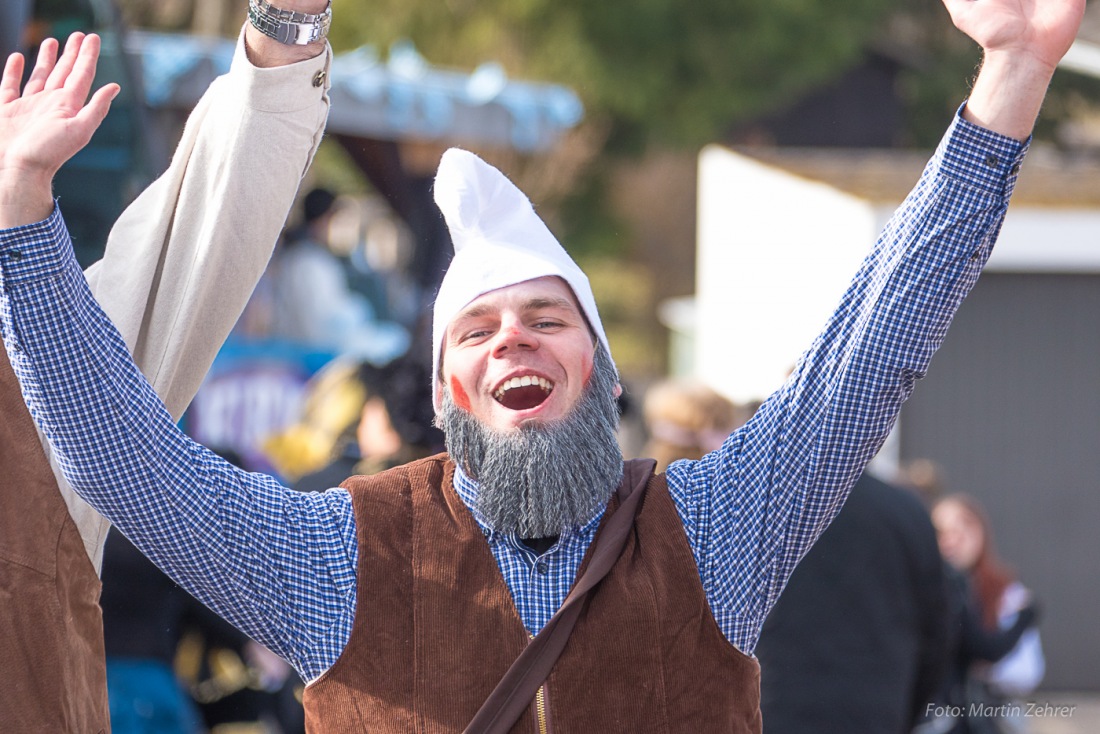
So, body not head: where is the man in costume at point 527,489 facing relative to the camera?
toward the camera

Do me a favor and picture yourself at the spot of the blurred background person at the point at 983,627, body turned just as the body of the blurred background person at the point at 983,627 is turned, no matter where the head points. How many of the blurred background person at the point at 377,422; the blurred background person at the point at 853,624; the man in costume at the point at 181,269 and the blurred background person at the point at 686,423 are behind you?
0

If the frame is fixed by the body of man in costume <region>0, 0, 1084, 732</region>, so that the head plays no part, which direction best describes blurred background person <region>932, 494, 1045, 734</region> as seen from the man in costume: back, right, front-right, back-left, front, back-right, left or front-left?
back-left

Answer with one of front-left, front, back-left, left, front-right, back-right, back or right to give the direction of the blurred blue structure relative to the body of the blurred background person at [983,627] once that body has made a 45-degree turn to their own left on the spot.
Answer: back-right

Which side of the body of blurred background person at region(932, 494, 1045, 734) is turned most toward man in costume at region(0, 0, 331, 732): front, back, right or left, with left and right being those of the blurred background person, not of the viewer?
front

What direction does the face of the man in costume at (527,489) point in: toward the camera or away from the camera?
toward the camera

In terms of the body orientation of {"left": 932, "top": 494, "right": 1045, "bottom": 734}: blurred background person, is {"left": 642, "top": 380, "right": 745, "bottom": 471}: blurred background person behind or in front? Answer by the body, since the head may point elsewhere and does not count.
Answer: in front

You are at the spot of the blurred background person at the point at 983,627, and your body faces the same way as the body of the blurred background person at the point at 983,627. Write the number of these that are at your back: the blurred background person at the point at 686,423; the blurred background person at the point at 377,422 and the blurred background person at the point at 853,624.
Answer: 0

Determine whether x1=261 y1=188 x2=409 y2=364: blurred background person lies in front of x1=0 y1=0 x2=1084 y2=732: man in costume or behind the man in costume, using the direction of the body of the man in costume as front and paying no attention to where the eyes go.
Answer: behind

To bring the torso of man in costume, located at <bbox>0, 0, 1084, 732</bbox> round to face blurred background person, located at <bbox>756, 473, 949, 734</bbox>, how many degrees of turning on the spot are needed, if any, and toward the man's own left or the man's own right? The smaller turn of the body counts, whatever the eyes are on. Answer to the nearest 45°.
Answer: approximately 135° to the man's own left

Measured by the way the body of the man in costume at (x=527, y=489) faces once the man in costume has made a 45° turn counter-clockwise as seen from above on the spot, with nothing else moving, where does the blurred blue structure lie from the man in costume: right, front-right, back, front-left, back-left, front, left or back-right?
back-left

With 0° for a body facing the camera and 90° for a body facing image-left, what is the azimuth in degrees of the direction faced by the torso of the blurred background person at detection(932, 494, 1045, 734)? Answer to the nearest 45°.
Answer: approximately 45°

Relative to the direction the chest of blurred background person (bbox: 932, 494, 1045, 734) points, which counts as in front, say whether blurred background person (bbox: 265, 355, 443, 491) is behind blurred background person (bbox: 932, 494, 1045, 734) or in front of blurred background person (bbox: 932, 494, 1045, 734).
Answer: in front

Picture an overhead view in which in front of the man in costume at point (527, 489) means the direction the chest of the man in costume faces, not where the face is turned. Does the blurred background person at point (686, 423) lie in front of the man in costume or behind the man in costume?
behind

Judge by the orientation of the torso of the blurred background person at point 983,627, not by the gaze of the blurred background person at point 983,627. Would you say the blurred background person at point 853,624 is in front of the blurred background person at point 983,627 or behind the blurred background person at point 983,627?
in front

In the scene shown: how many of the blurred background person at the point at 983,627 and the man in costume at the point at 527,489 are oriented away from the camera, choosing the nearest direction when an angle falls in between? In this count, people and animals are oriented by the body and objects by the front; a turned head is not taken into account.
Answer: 0
